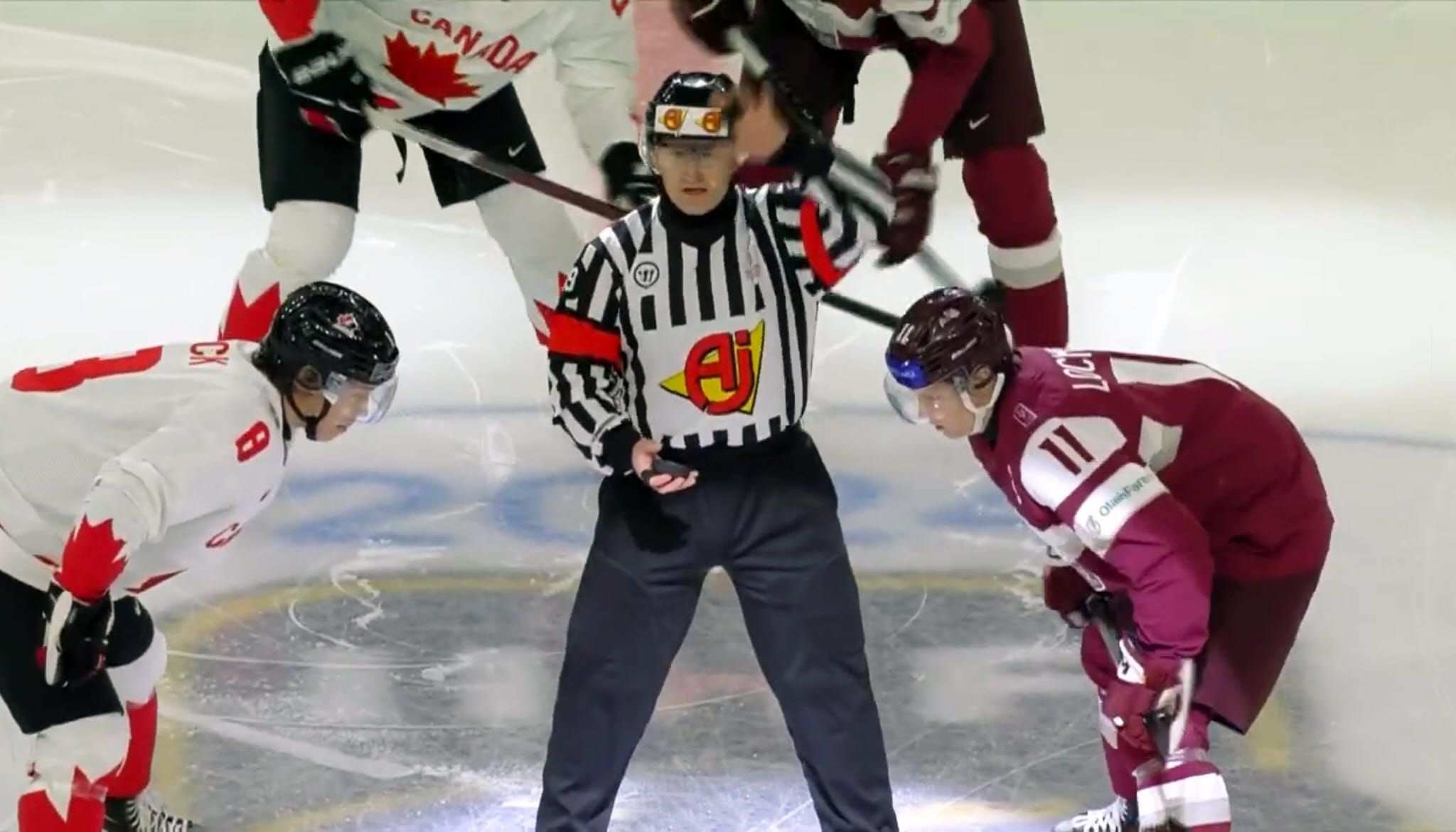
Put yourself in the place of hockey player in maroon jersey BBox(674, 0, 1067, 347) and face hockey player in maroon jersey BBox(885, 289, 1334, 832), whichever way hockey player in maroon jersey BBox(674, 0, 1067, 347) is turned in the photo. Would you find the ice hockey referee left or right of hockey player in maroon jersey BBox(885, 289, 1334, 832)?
right

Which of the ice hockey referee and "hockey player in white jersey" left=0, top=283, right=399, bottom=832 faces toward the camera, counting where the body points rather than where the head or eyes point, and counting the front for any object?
the ice hockey referee

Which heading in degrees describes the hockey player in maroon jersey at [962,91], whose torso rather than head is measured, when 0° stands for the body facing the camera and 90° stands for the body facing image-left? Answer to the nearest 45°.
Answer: approximately 45°

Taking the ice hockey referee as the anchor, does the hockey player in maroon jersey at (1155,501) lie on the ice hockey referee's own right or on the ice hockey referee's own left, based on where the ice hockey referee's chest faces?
on the ice hockey referee's own left

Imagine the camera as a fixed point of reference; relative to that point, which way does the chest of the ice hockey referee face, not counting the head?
toward the camera

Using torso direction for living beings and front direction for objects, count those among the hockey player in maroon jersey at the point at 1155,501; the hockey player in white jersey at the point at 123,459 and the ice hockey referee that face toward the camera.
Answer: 1

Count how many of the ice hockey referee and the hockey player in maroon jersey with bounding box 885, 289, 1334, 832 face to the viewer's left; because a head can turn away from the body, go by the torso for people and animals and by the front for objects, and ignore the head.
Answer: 1

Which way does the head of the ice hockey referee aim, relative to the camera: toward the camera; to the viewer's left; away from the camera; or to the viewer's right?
toward the camera

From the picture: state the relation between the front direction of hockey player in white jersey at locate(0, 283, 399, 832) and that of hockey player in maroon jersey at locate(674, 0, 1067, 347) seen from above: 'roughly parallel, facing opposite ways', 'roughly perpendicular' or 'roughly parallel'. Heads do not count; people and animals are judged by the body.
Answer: roughly parallel, facing opposite ways

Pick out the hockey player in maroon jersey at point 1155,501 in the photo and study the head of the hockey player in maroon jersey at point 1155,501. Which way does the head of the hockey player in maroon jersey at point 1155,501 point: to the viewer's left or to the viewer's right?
to the viewer's left

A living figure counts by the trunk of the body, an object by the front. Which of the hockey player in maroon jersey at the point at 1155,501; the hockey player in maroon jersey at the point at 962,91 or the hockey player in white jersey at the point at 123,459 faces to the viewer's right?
the hockey player in white jersey

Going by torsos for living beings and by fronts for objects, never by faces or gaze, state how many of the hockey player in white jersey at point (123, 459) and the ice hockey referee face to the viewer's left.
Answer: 0

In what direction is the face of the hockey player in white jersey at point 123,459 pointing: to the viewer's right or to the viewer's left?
to the viewer's right

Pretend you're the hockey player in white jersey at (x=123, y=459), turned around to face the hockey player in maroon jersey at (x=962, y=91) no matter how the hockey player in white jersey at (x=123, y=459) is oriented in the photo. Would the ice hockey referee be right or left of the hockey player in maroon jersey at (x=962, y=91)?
right

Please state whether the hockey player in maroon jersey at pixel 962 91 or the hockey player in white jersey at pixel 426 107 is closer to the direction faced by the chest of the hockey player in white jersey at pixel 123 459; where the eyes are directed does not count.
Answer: the hockey player in maroon jersey

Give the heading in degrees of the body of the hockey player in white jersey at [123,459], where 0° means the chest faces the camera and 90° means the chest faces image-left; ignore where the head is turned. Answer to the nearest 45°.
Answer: approximately 270°

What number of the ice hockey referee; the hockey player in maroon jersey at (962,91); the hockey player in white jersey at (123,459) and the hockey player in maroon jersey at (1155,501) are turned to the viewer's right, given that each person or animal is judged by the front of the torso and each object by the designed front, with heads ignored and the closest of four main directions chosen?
1
